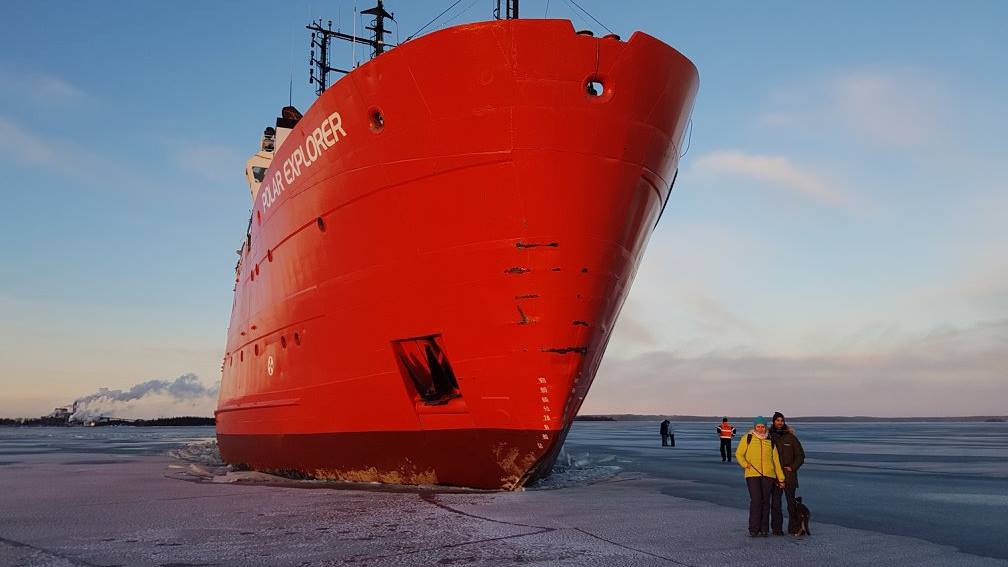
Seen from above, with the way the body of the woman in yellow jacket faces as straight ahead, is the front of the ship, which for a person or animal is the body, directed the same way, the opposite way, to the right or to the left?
to the left

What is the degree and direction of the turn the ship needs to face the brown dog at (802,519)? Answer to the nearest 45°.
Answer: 0° — it already faces it

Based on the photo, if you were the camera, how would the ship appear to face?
facing the viewer and to the right of the viewer

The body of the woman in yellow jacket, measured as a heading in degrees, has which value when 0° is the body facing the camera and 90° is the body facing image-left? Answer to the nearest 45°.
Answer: approximately 0°

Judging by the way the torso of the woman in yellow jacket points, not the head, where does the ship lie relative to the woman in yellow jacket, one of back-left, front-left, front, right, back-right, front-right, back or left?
right

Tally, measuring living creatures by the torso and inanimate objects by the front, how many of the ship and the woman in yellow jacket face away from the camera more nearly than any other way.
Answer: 0

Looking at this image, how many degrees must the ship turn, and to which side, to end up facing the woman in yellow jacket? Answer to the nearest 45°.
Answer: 0° — it already faces them
